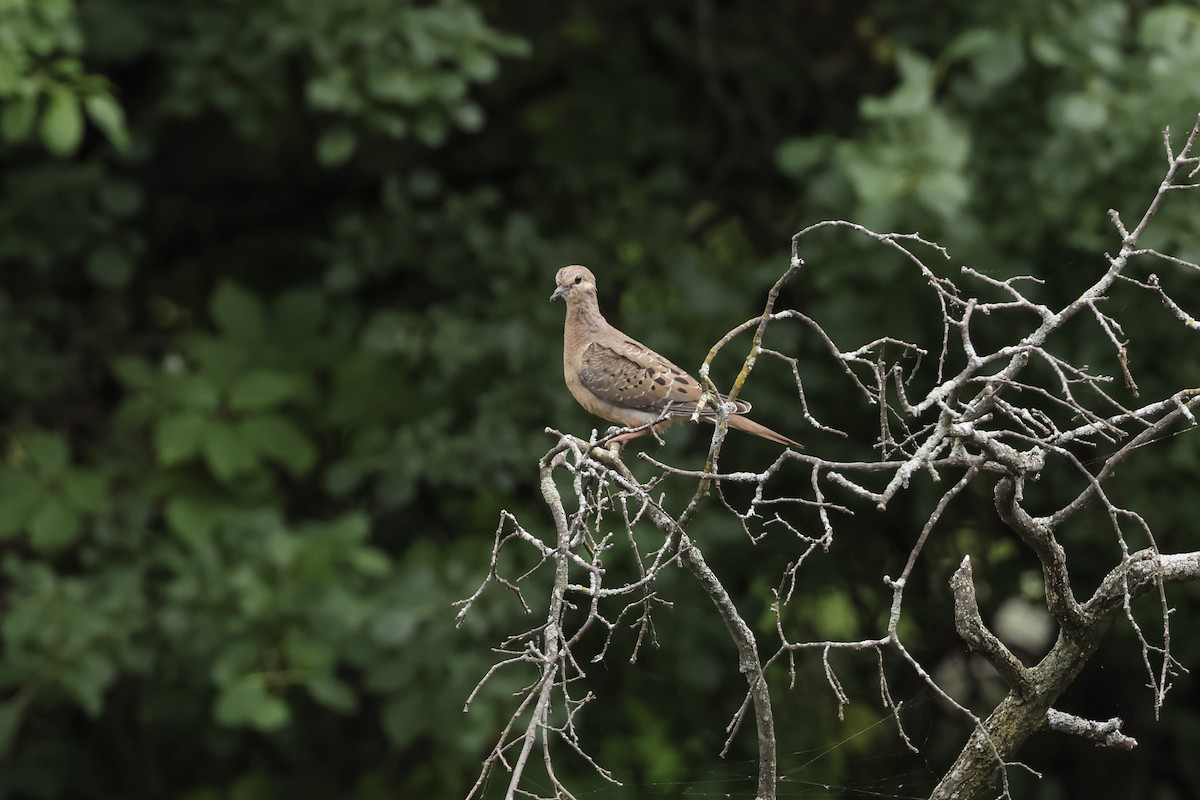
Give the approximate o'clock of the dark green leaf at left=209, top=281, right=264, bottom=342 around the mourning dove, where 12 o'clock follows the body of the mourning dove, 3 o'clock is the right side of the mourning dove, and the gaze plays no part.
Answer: The dark green leaf is roughly at 2 o'clock from the mourning dove.

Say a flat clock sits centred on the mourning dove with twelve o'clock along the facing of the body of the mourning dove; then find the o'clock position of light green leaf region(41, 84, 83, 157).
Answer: The light green leaf is roughly at 1 o'clock from the mourning dove.

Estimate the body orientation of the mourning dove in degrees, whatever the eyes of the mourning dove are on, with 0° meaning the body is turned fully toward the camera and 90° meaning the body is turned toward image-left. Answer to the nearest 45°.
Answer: approximately 90°
